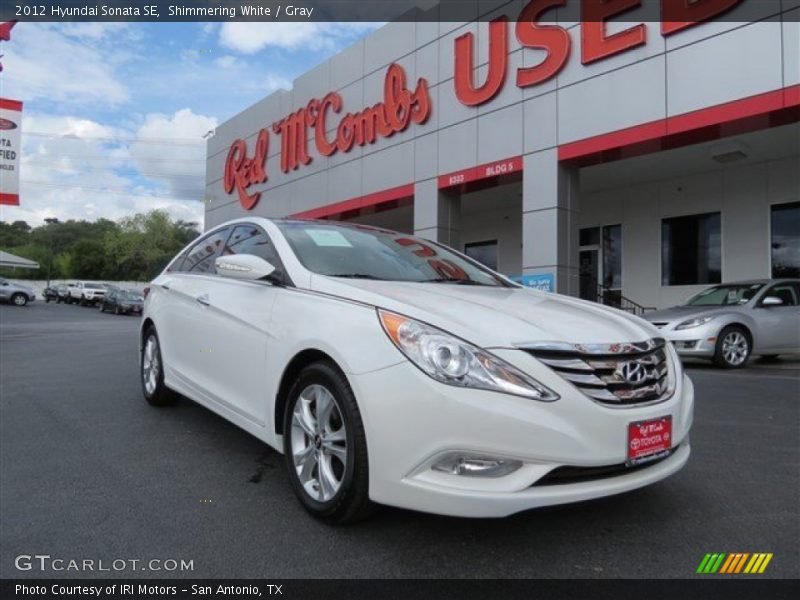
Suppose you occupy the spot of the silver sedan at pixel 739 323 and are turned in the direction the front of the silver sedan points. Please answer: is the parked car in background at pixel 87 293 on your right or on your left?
on your right

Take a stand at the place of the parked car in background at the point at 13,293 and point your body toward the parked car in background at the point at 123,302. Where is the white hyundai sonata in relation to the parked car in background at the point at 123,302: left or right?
right

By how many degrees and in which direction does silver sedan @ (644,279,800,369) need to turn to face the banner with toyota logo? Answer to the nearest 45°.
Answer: approximately 45° to its right

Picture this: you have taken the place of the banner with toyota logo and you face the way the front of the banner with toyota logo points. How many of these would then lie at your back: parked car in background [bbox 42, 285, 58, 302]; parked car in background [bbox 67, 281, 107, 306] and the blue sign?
2

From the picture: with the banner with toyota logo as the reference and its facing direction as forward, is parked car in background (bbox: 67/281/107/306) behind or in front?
behind

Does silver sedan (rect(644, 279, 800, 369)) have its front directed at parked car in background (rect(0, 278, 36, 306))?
no

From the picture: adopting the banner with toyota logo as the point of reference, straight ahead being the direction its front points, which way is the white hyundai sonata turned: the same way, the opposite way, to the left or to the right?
the same way

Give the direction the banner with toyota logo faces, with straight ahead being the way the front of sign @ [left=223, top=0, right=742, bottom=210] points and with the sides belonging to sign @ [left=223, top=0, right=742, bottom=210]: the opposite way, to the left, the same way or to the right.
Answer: to the left

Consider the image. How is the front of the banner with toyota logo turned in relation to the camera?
facing the viewer

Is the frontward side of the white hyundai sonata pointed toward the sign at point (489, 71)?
no

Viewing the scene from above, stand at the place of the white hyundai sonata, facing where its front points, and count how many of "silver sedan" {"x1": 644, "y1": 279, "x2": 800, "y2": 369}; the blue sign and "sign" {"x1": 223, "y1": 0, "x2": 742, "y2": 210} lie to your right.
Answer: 0

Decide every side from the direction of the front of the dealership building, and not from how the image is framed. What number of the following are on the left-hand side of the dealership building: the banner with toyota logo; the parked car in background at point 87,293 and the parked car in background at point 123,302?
0

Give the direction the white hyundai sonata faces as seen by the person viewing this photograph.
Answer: facing the viewer and to the right of the viewer

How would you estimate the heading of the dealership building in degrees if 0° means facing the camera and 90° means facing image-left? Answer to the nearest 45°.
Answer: approximately 45°

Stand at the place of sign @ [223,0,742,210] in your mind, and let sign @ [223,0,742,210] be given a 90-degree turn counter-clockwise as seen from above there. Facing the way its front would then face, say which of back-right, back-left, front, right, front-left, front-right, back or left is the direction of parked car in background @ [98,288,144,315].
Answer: back

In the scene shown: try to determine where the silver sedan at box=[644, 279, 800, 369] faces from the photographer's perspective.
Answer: facing the viewer and to the left of the viewer

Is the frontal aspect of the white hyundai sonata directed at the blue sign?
no

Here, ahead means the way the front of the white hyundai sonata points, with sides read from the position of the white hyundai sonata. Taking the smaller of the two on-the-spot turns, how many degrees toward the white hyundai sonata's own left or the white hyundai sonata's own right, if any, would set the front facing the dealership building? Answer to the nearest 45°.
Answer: approximately 135° to the white hyundai sonata's own left

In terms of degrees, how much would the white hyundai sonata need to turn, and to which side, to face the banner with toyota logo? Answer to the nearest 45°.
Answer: approximately 180°

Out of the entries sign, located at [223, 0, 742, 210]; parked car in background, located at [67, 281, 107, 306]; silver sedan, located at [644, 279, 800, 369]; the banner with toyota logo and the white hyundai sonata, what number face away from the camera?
0
